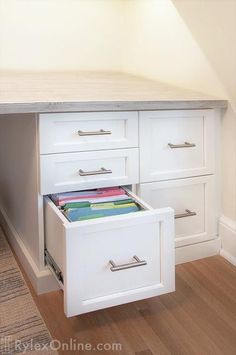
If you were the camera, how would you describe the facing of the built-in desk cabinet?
facing the viewer and to the right of the viewer
